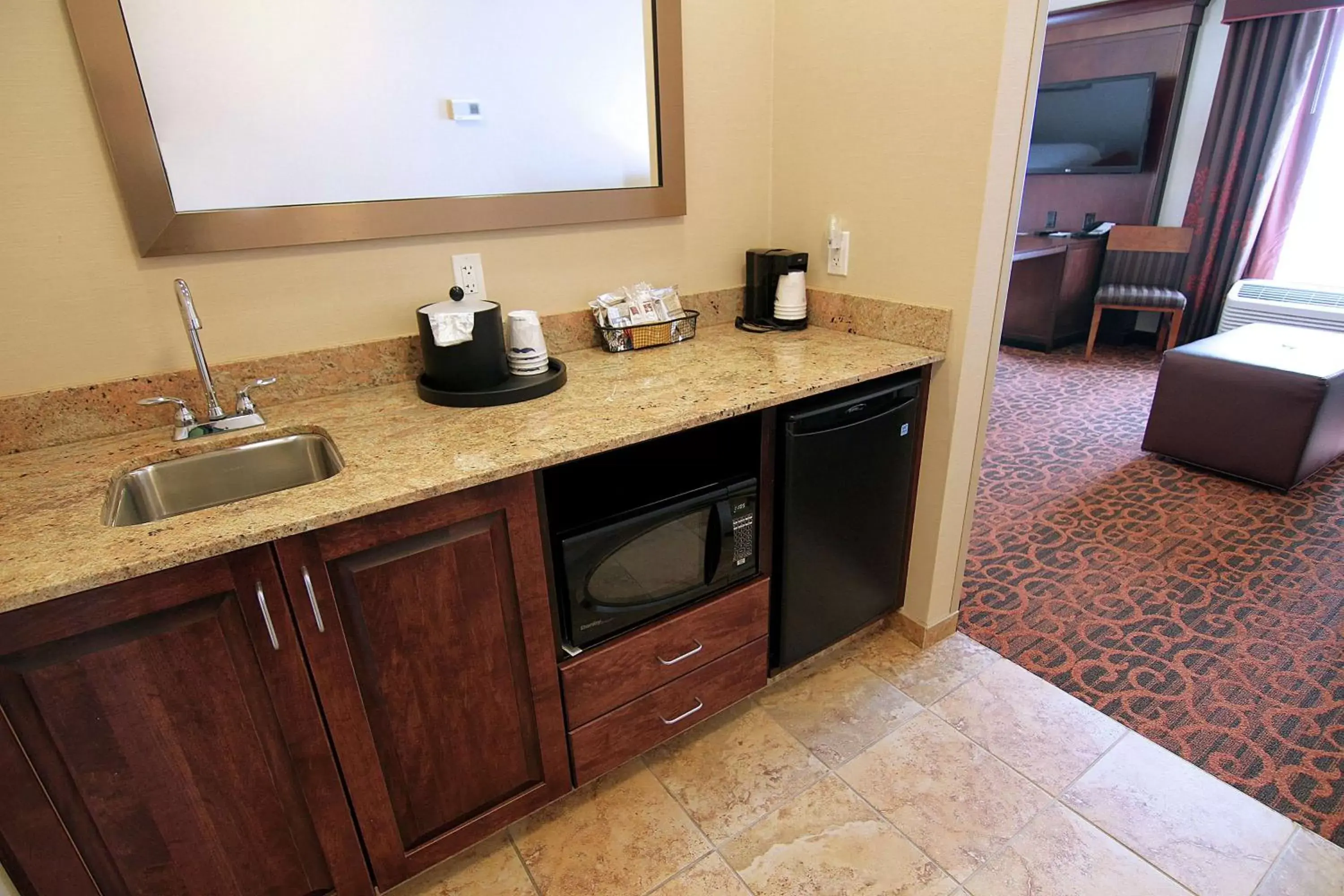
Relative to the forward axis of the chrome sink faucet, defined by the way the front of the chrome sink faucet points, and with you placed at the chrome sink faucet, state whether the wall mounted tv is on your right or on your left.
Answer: on your left

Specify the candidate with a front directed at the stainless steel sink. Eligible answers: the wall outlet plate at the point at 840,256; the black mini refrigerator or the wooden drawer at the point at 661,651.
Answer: the wall outlet plate

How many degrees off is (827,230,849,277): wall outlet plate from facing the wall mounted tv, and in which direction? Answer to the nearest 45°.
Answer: approximately 180°

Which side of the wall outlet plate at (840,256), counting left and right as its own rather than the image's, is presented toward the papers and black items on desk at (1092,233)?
back

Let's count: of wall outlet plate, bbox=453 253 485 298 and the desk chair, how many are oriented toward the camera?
2

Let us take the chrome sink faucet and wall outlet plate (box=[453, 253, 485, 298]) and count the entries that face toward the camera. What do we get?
2

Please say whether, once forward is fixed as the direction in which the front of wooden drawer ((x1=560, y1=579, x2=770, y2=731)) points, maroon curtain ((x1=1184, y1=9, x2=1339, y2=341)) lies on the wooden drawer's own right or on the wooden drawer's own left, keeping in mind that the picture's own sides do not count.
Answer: on the wooden drawer's own left

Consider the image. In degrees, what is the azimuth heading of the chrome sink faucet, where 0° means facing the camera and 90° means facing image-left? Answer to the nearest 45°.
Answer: approximately 0°

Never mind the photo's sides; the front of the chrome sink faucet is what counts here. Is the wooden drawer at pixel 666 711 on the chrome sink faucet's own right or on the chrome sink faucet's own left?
on the chrome sink faucet's own left
